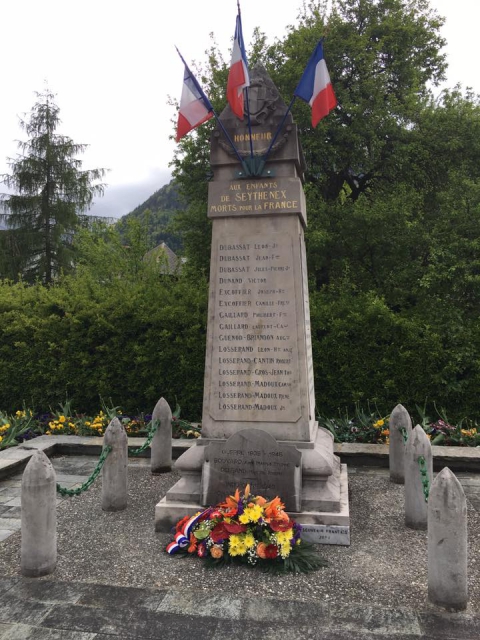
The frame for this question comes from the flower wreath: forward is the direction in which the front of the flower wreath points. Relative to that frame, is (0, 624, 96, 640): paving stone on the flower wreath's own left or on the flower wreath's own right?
on the flower wreath's own right

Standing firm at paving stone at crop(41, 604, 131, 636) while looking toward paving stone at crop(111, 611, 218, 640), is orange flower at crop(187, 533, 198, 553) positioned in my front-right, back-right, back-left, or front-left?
front-left

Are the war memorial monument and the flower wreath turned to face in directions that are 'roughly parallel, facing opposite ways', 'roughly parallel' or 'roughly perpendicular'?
roughly parallel

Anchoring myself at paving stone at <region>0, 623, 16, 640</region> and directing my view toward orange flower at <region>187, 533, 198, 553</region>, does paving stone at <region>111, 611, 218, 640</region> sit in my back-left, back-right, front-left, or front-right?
front-right

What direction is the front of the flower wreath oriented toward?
toward the camera

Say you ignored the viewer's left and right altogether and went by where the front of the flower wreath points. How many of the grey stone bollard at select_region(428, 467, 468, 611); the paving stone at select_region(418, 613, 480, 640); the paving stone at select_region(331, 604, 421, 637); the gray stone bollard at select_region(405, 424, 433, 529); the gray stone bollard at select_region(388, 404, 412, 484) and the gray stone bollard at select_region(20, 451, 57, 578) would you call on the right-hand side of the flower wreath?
1

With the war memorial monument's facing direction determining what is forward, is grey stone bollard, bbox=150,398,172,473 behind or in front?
behind

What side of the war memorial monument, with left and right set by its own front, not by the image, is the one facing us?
front

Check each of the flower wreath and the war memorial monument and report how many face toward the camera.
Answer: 2
